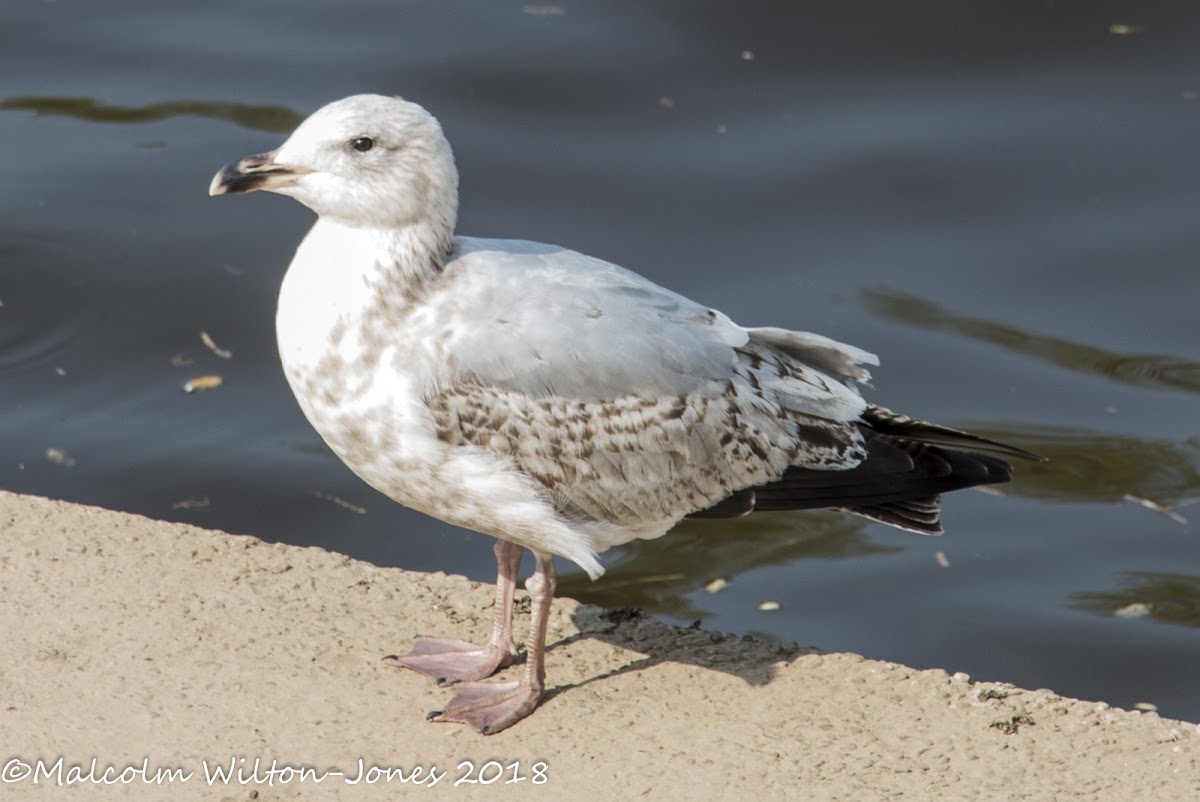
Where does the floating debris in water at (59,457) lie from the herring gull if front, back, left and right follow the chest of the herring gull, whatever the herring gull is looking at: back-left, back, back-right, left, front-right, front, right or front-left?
front-right

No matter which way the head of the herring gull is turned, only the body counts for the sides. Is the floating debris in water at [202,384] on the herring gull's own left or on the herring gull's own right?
on the herring gull's own right

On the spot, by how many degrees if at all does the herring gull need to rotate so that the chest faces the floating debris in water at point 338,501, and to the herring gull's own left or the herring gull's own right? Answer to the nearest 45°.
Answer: approximately 90° to the herring gull's own right

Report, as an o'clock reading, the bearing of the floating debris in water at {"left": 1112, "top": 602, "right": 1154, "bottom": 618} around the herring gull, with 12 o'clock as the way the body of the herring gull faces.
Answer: The floating debris in water is roughly at 5 o'clock from the herring gull.

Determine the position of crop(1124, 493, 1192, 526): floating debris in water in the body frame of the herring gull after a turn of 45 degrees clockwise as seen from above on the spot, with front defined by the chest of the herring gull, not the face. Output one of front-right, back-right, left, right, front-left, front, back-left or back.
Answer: right

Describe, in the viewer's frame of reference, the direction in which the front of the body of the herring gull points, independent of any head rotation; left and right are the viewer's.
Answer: facing to the left of the viewer

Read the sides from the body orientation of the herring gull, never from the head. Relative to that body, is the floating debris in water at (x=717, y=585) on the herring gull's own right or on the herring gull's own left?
on the herring gull's own right

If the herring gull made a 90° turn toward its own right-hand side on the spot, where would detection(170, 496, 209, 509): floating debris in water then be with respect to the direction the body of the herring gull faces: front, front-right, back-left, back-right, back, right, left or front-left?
front-left

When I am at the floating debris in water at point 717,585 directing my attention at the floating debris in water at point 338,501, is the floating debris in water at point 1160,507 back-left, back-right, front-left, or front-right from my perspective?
back-right

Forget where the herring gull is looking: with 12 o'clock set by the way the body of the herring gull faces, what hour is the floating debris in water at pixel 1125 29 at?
The floating debris in water is roughly at 4 o'clock from the herring gull.
